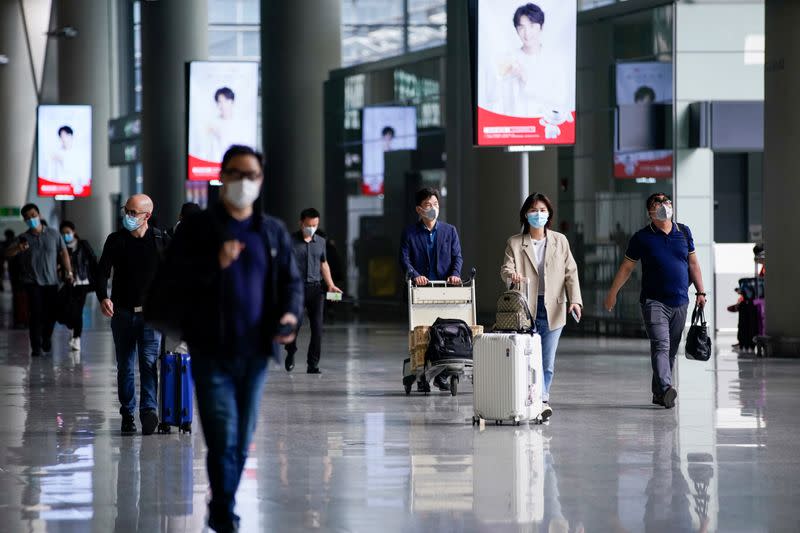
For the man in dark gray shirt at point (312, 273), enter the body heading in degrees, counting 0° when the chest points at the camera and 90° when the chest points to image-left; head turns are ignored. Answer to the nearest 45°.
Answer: approximately 0°

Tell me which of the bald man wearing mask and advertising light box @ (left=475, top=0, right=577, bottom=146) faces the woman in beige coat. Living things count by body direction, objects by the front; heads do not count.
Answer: the advertising light box

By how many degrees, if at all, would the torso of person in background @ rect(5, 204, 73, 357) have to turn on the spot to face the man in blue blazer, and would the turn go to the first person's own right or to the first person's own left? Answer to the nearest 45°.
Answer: approximately 45° to the first person's own left

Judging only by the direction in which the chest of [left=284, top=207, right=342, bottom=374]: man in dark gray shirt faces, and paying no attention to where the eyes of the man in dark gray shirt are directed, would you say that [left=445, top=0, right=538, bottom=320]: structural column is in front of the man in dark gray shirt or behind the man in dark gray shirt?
behind

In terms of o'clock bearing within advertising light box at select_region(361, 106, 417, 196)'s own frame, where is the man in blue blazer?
The man in blue blazer is roughly at 12 o'clock from the advertising light box.
